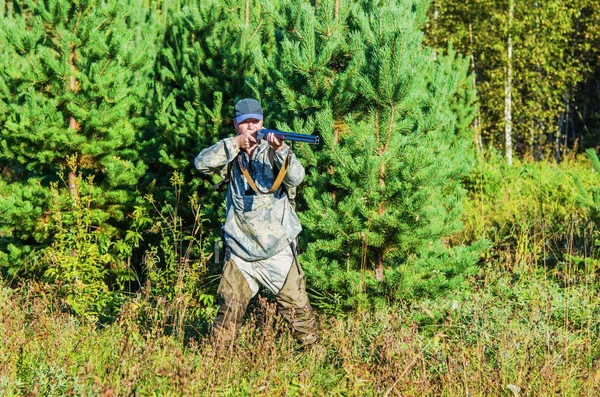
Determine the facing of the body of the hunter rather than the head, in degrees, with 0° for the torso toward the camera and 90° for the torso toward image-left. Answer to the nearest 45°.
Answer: approximately 0°

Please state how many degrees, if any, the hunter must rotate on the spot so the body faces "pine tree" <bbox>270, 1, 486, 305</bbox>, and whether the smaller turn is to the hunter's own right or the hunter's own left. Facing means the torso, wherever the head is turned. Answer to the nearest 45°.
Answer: approximately 135° to the hunter's own left

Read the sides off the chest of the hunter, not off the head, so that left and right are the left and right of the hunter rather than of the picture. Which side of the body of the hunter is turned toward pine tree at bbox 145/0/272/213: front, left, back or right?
back

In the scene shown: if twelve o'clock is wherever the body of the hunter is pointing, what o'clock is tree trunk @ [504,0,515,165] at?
The tree trunk is roughly at 7 o'clock from the hunter.

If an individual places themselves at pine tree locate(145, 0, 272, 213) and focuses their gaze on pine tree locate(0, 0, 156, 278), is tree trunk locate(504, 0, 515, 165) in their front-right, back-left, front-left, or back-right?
back-right

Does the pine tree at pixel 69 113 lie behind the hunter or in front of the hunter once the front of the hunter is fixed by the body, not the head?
behind

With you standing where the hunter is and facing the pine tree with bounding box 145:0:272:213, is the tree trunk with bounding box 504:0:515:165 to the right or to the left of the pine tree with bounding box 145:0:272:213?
right
